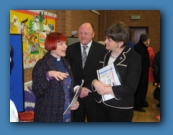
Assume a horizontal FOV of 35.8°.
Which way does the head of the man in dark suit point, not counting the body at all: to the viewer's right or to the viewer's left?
to the viewer's left

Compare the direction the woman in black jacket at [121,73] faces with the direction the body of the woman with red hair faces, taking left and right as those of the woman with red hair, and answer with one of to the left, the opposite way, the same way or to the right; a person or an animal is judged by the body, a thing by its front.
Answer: to the right

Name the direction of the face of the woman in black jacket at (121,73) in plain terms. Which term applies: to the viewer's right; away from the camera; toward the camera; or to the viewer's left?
to the viewer's left

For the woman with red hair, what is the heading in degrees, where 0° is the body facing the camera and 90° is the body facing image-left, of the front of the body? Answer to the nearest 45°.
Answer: approximately 315°

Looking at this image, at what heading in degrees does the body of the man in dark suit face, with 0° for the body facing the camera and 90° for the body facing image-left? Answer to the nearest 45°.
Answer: approximately 0°
